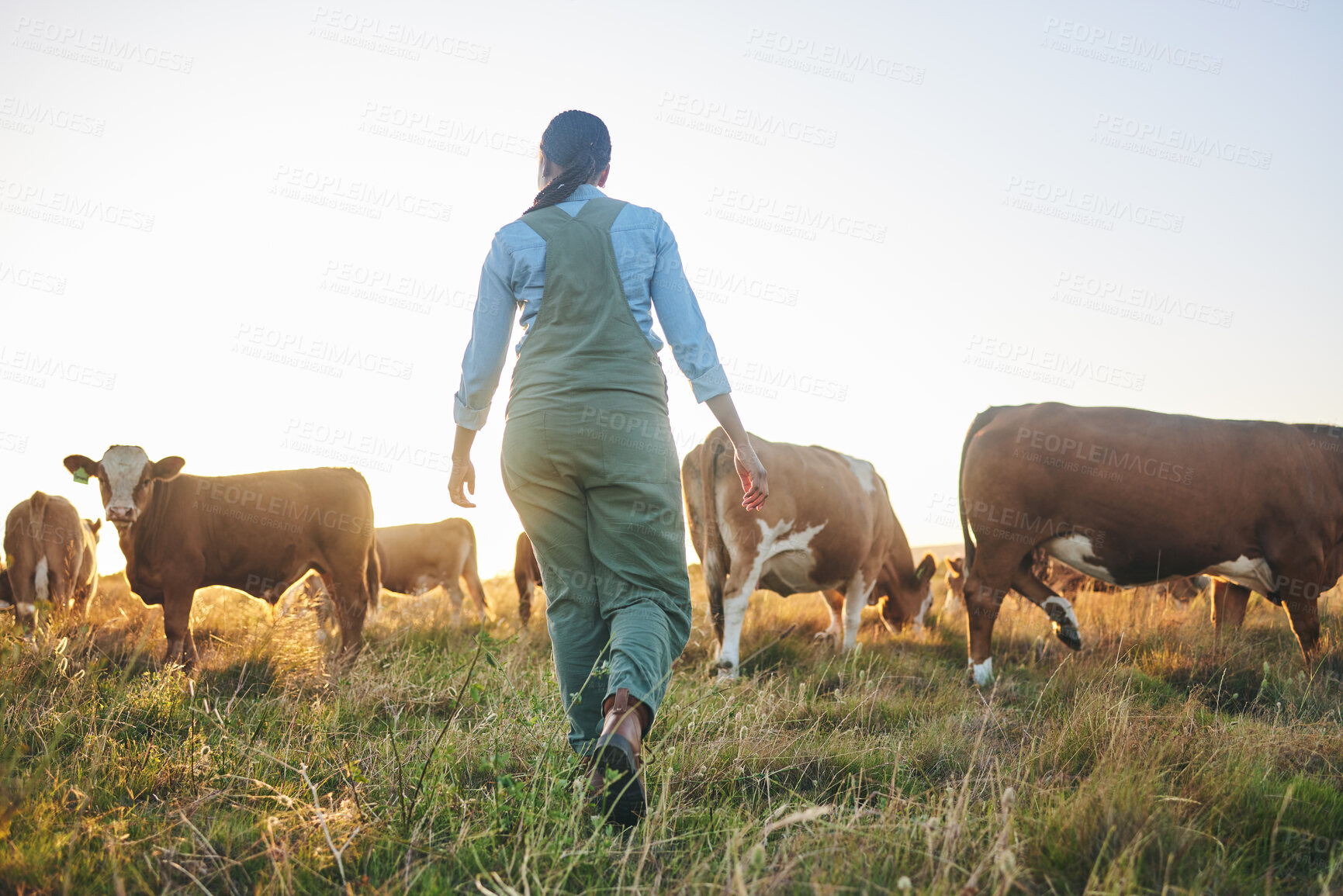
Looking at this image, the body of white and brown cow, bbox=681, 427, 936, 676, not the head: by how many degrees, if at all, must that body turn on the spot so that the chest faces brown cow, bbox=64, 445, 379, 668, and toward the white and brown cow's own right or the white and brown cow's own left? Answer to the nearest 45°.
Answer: approximately 135° to the white and brown cow's own left

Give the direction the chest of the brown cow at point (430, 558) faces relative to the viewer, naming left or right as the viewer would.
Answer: facing to the left of the viewer

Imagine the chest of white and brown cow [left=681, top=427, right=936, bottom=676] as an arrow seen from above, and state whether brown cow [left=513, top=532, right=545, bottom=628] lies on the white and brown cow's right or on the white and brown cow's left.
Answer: on the white and brown cow's left

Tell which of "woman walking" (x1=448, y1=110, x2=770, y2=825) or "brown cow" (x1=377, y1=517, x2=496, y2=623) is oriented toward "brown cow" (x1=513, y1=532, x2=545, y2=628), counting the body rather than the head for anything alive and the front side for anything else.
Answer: the woman walking

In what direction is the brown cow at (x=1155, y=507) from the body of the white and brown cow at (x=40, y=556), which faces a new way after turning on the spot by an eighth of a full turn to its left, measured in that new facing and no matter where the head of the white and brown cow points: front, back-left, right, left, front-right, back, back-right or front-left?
back

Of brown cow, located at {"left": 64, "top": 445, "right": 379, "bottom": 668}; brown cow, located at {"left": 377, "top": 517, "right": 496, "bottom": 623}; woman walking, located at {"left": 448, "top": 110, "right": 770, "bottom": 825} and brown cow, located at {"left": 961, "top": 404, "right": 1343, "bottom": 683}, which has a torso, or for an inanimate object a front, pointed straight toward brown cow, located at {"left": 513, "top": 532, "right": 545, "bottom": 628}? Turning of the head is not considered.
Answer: the woman walking

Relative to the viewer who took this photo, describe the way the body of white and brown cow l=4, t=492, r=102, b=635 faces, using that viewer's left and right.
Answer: facing away from the viewer

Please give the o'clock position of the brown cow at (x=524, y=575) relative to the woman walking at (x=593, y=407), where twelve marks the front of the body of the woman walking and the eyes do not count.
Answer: The brown cow is roughly at 12 o'clock from the woman walking.
